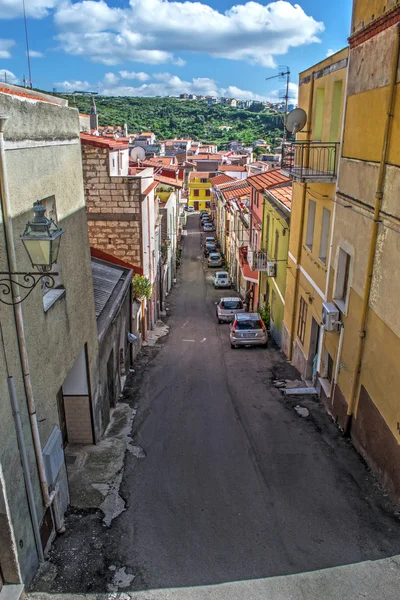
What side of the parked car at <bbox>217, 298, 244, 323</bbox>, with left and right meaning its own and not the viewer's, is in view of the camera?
back

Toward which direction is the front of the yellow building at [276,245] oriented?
to the viewer's left

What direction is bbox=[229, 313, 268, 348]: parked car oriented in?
away from the camera

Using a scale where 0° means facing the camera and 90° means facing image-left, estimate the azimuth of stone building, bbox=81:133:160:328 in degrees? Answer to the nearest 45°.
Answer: approximately 270°

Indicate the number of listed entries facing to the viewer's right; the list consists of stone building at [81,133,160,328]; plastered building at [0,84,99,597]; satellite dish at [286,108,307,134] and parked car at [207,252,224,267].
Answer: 2

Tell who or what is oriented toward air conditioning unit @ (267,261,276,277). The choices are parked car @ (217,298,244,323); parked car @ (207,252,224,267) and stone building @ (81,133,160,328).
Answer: the stone building

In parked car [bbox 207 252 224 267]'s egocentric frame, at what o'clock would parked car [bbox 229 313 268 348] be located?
parked car [bbox 229 313 268 348] is roughly at 6 o'clock from parked car [bbox 207 252 224 267].

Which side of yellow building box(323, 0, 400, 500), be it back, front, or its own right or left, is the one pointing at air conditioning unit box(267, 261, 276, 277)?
right

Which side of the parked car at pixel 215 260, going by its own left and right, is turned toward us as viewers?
back

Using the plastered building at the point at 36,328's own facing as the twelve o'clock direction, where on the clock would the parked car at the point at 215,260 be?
The parked car is roughly at 10 o'clock from the plastered building.

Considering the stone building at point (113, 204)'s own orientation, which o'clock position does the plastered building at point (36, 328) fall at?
the plastered building at point (36, 328) is roughly at 3 o'clock from the stone building at point (113, 204).

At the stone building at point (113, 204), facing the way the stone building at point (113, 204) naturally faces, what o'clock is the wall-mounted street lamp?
The wall-mounted street lamp is roughly at 3 o'clock from the stone building.
